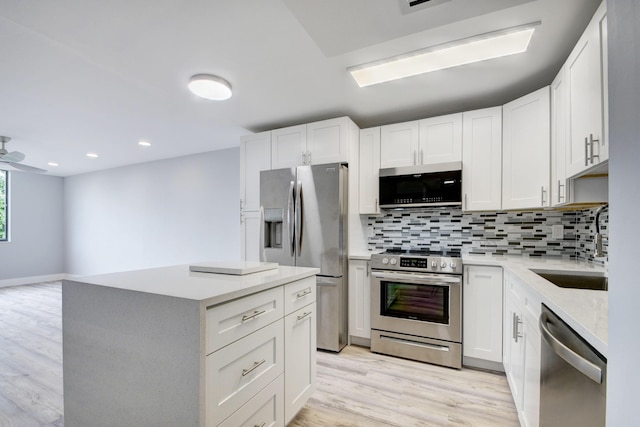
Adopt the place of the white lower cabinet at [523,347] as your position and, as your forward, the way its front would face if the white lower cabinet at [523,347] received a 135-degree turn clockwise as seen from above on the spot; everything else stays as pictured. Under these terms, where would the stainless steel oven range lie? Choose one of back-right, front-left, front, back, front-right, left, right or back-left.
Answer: left

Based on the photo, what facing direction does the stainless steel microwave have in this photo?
toward the camera

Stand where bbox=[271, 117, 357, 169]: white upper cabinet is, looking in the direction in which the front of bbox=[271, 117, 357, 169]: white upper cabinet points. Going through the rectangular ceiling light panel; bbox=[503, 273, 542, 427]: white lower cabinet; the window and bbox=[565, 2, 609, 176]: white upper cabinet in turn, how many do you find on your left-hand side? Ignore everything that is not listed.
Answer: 3

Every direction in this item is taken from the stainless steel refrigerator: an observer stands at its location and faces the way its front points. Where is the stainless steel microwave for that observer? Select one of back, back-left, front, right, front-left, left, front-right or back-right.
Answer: back-left

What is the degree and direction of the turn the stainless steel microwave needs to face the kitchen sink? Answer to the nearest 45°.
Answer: approximately 45° to its left

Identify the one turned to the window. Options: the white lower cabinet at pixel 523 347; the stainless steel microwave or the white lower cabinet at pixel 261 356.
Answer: the white lower cabinet at pixel 523 347

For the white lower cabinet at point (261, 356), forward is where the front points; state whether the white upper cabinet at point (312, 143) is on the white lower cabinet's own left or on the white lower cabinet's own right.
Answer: on the white lower cabinet's own left

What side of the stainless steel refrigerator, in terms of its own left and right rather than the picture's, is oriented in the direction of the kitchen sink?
left

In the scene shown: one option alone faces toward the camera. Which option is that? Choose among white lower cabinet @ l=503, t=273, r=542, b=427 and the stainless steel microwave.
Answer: the stainless steel microwave

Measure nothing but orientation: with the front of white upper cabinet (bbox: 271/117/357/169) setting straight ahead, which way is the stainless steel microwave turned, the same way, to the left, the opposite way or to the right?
the same way

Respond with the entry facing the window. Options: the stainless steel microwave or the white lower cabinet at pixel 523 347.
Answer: the white lower cabinet

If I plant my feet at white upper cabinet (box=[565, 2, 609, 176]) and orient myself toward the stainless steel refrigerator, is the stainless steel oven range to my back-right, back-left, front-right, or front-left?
front-right

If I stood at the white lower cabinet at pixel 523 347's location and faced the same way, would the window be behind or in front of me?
in front

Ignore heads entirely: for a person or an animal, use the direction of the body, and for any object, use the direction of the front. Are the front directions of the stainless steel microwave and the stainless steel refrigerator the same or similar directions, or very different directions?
same or similar directions

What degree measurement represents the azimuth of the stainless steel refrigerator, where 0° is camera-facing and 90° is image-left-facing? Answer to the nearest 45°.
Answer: approximately 45°

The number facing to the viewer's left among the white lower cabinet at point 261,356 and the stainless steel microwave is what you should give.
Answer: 0

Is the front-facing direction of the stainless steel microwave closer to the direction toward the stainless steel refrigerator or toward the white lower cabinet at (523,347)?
the white lower cabinet

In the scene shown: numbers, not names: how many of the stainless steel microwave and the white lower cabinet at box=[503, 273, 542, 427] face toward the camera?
1

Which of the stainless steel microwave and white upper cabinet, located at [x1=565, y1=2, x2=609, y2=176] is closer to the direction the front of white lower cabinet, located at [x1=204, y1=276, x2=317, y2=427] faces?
the white upper cabinet

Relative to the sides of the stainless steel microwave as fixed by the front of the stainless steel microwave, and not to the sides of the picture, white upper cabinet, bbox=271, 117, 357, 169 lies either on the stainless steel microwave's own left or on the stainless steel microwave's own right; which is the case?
on the stainless steel microwave's own right

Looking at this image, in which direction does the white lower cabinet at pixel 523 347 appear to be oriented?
to the viewer's left
